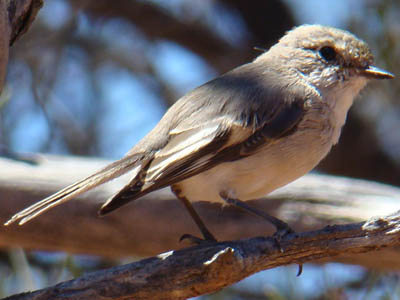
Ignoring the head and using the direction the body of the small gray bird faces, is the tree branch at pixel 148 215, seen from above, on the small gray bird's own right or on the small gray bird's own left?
on the small gray bird's own left

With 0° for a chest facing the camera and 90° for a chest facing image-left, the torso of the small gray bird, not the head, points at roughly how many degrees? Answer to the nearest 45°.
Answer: approximately 270°
